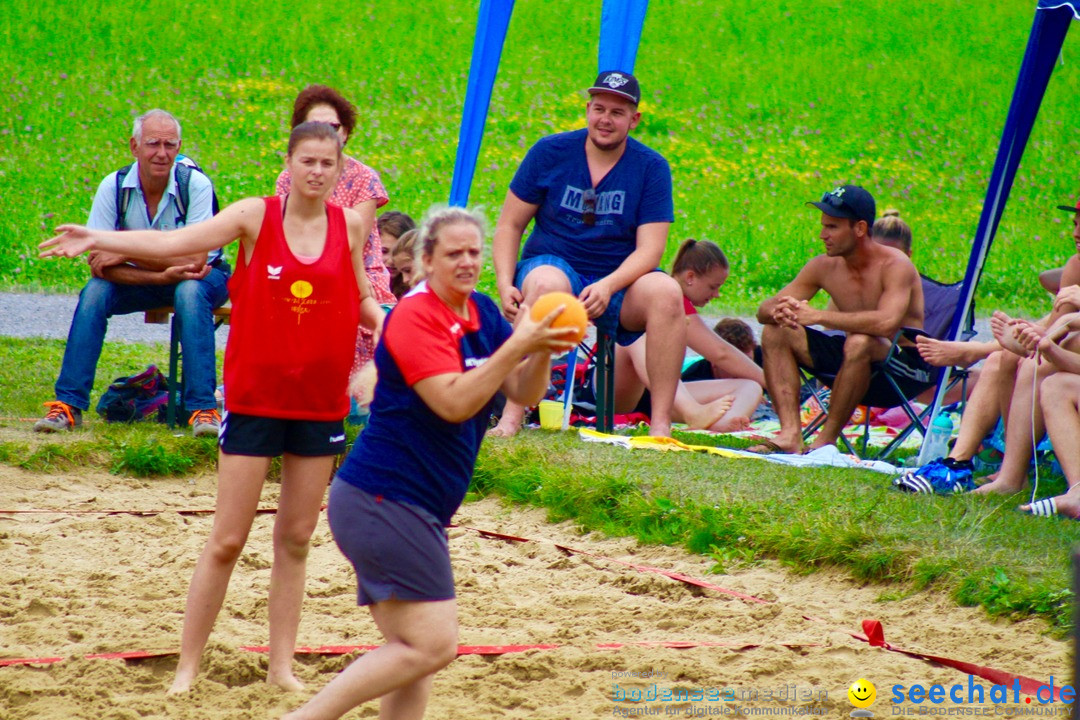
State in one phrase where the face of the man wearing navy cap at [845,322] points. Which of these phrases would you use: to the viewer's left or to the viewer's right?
to the viewer's left

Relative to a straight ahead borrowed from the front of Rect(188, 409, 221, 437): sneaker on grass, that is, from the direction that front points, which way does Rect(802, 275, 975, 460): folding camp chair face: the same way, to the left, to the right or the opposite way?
to the right

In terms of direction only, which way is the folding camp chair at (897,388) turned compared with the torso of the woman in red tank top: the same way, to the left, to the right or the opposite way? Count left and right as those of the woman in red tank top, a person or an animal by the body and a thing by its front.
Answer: to the right

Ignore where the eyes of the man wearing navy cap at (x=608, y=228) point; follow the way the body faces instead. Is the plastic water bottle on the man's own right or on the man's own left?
on the man's own left

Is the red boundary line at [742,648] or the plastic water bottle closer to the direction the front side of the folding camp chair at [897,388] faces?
the red boundary line

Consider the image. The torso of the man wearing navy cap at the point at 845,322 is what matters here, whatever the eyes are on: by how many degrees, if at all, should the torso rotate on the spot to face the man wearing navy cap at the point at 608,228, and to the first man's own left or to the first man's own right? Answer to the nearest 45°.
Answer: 0° — they already face them
